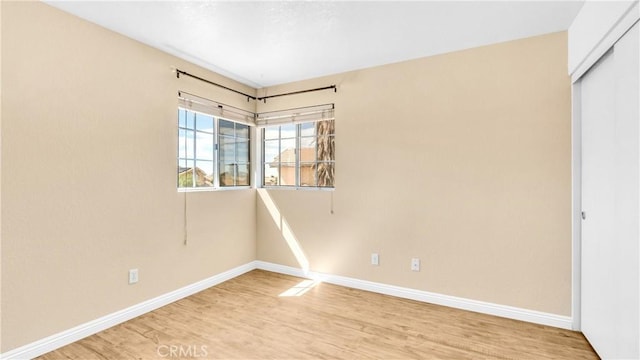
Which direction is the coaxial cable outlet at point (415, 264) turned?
toward the camera

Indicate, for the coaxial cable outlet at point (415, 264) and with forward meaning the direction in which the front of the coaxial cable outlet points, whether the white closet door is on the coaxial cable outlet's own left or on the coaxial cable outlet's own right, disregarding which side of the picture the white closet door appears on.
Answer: on the coaxial cable outlet's own left

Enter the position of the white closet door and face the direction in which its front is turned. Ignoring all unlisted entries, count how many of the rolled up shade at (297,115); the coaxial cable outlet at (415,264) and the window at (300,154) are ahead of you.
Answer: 3

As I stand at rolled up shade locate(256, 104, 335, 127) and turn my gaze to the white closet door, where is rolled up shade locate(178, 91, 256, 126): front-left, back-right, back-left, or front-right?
back-right

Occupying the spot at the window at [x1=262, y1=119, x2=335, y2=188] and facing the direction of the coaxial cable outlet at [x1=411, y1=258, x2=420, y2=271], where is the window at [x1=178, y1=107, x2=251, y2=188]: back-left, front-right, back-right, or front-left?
back-right

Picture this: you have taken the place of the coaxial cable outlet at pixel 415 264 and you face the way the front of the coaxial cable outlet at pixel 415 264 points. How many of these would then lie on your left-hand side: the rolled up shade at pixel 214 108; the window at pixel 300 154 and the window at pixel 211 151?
0

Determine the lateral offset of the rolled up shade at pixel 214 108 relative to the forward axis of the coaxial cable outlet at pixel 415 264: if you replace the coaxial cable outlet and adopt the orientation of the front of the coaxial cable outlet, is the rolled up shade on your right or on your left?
on your right

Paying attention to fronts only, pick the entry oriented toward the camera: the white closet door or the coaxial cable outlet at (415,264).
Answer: the coaxial cable outlet

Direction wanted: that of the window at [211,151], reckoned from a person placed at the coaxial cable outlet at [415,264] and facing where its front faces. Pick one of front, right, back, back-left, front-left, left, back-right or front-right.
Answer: right

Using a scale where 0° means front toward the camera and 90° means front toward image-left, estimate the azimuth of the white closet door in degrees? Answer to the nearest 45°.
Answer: approximately 90°

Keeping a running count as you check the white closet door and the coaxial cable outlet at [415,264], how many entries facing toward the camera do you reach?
1

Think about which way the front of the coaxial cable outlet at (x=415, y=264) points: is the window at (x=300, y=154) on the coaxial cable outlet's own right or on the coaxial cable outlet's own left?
on the coaxial cable outlet's own right

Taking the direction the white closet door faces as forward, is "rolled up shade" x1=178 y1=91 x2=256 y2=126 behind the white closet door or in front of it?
in front
